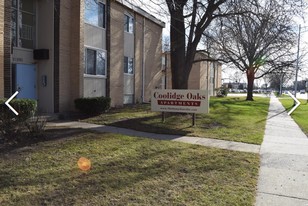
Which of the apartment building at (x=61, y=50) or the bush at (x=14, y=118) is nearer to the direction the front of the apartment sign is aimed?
the bush

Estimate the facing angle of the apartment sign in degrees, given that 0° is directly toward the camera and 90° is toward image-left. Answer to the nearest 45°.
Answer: approximately 0°

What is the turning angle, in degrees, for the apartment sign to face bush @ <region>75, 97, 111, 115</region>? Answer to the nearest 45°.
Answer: approximately 90° to its right

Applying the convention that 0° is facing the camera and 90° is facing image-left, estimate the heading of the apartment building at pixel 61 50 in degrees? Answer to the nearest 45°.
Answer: approximately 315°
